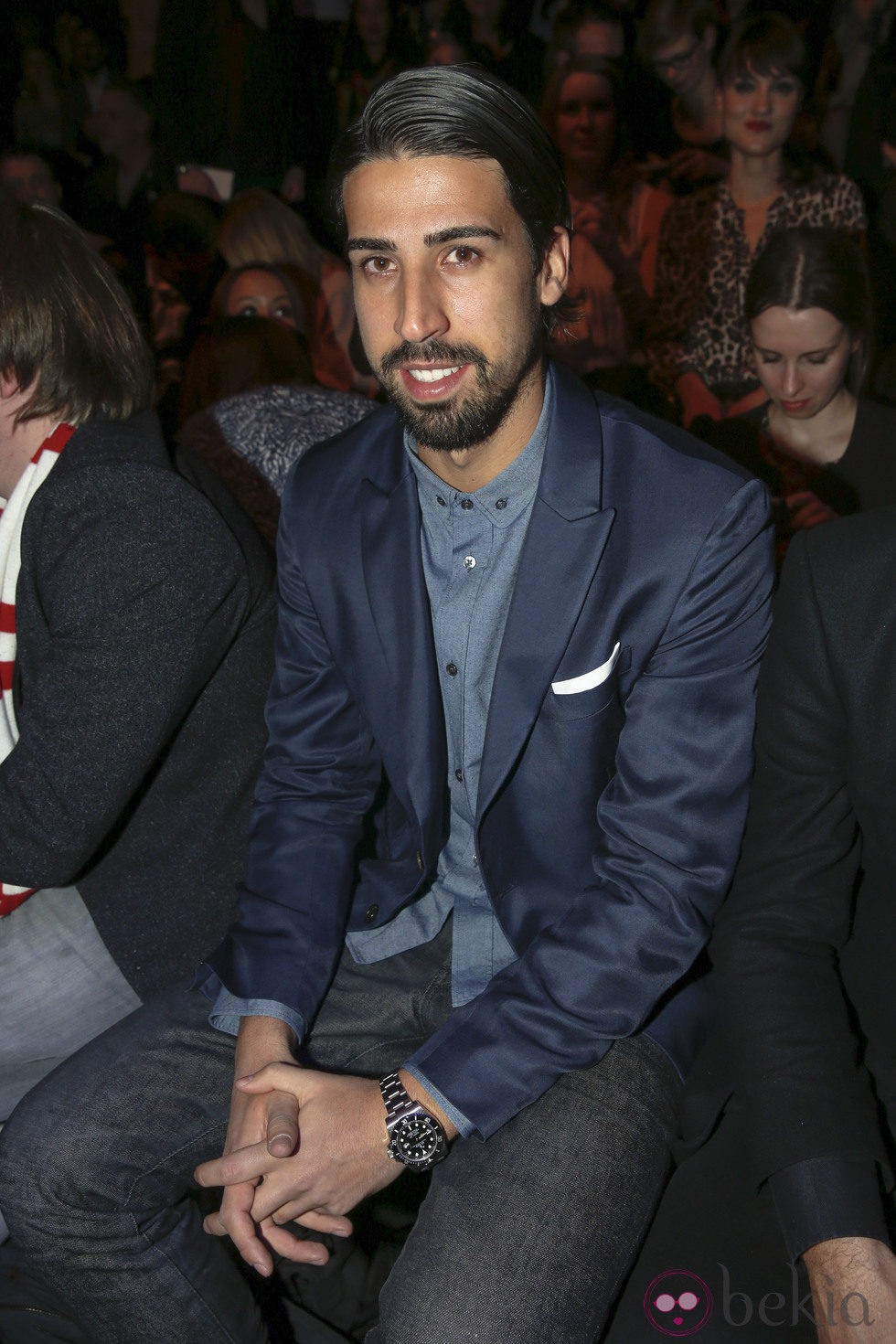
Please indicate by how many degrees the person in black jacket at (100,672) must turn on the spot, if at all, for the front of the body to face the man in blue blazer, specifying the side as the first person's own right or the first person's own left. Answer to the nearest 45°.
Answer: approximately 135° to the first person's own left

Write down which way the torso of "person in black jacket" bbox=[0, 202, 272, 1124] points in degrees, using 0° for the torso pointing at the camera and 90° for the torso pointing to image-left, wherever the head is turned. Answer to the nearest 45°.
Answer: approximately 90°

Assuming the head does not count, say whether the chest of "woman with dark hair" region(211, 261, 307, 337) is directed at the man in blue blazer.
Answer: yes

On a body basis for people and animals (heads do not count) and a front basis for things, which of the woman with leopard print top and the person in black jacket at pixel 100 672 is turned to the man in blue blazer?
the woman with leopard print top

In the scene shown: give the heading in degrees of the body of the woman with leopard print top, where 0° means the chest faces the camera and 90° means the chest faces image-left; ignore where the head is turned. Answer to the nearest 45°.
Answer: approximately 0°

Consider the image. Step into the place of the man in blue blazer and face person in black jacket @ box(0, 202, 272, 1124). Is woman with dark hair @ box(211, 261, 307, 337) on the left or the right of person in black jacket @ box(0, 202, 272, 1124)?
right

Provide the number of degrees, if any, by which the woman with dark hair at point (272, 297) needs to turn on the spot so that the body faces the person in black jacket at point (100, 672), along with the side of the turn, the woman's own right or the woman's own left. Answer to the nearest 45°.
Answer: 0° — they already face them

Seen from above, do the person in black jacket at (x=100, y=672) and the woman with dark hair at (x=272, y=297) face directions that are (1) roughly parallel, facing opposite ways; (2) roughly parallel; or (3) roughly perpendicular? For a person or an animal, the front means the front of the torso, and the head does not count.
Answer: roughly perpendicular

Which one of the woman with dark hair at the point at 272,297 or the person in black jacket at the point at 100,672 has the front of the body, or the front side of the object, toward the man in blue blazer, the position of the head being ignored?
the woman with dark hair
